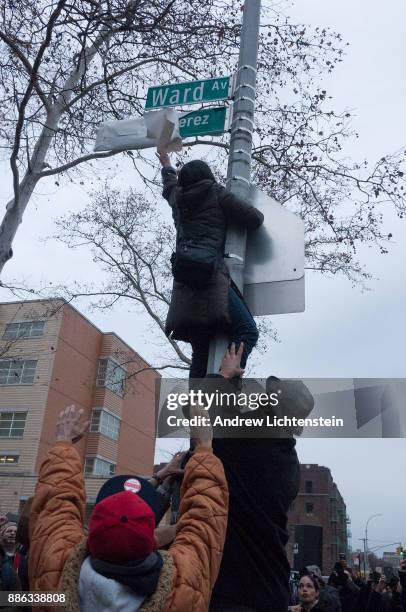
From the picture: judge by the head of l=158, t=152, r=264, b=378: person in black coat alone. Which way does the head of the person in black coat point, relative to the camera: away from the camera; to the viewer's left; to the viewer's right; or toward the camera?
away from the camera

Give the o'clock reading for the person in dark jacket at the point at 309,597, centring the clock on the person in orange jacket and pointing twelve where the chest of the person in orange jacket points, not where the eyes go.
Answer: The person in dark jacket is roughly at 1 o'clock from the person in orange jacket.

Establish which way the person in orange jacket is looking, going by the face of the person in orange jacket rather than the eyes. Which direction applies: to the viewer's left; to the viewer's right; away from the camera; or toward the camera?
away from the camera

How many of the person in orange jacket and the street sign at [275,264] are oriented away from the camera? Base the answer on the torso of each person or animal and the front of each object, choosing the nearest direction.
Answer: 2

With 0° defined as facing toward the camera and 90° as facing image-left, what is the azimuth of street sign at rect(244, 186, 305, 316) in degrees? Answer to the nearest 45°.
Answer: approximately 180°

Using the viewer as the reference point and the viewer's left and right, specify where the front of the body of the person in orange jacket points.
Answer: facing away from the viewer
